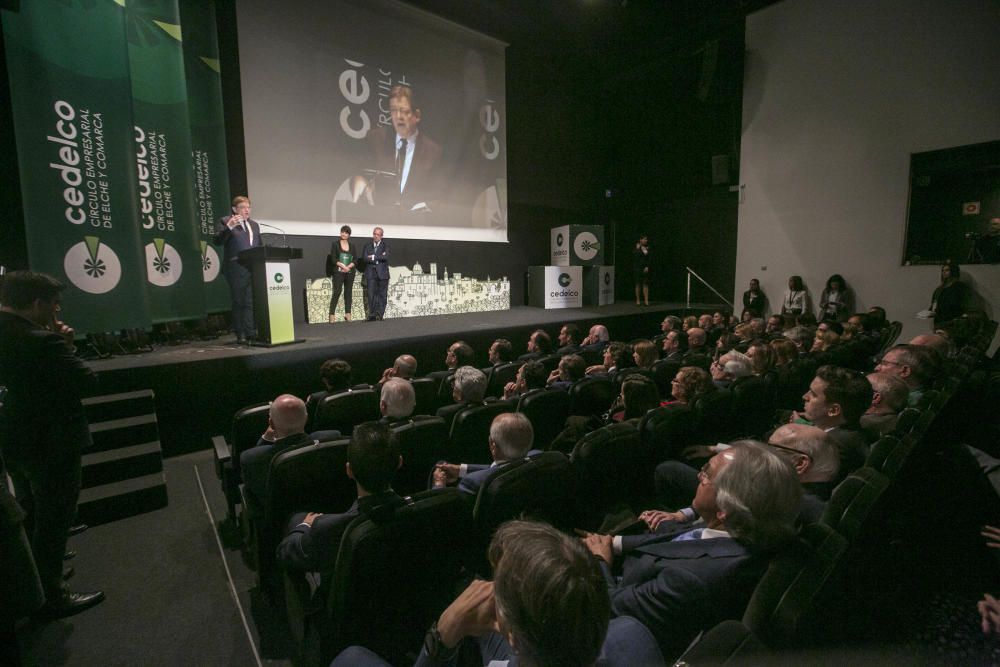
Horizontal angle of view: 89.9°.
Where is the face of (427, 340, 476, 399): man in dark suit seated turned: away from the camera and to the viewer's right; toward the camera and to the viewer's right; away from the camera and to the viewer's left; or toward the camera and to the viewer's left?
away from the camera and to the viewer's left

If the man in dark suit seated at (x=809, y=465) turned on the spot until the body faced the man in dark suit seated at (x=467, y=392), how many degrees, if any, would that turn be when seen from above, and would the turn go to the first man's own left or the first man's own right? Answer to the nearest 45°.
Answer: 0° — they already face them

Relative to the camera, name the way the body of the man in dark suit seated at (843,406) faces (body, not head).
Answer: to the viewer's left

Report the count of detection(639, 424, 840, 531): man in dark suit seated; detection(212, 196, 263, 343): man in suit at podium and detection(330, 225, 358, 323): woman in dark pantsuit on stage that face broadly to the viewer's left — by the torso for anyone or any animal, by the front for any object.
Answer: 1

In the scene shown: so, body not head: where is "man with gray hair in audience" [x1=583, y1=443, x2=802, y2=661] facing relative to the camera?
to the viewer's left

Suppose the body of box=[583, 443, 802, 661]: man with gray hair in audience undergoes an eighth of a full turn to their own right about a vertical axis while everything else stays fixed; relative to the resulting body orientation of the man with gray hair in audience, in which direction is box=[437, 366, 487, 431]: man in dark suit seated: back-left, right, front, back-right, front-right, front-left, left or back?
front

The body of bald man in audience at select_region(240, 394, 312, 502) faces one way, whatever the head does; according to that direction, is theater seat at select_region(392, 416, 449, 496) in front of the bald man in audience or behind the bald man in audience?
behind

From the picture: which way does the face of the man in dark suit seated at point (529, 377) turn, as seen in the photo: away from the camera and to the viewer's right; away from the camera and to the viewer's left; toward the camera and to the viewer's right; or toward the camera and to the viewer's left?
away from the camera and to the viewer's left

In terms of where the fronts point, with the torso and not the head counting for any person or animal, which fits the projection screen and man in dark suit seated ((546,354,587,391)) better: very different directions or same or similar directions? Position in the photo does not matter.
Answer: very different directions

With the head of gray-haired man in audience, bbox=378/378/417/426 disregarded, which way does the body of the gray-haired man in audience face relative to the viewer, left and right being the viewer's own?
facing away from the viewer and to the left of the viewer

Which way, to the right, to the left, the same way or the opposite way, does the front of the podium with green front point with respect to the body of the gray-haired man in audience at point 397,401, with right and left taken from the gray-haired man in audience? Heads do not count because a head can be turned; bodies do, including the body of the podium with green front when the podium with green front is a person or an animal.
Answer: the opposite way

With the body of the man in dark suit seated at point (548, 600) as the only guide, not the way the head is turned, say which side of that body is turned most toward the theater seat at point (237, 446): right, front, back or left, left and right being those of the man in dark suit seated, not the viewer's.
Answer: front

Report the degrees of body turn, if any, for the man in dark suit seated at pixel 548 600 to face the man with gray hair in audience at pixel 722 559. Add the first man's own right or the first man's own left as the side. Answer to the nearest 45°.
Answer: approximately 90° to the first man's own right

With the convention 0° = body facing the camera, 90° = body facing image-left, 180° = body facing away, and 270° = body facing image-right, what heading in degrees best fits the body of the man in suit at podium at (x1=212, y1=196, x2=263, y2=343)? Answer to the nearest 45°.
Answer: approximately 315°

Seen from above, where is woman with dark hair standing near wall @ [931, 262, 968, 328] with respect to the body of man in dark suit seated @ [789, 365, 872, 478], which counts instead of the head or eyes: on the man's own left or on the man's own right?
on the man's own right

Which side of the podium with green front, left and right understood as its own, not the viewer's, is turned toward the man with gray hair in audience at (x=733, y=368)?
front

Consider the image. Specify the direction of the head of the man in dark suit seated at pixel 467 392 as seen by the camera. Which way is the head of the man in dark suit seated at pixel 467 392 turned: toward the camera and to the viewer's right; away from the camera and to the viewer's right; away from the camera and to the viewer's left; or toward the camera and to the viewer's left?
away from the camera and to the viewer's left
